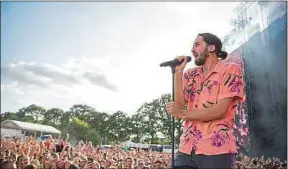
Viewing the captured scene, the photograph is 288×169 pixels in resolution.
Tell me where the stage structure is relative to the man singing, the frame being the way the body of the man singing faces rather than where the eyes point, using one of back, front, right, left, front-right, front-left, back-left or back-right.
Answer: back-right

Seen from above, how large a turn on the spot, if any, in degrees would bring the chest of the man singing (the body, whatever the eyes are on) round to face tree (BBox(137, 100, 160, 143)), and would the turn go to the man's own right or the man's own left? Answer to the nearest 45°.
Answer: approximately 135° to the man's own right

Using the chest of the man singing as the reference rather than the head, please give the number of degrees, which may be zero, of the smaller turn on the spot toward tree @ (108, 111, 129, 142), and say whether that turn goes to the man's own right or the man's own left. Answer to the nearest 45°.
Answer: approximately 135° to the man's own right

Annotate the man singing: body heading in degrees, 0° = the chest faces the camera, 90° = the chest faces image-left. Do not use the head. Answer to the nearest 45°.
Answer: approximately 45°

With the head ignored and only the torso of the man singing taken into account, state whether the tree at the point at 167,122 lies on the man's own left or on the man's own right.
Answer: on the man's own right

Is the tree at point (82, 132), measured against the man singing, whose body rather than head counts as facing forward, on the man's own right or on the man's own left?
on the man's own right
